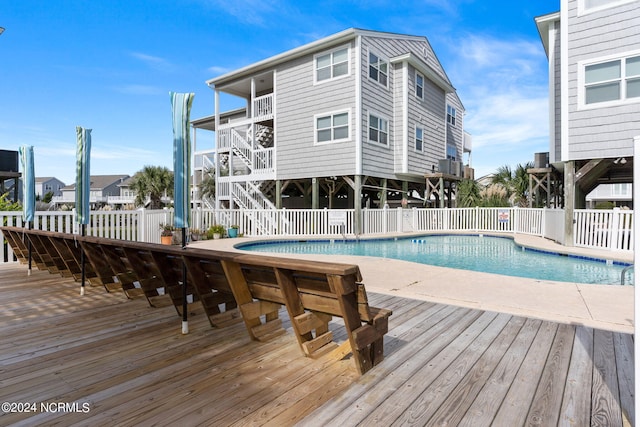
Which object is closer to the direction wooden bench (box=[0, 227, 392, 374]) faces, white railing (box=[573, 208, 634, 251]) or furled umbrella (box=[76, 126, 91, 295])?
the white railing

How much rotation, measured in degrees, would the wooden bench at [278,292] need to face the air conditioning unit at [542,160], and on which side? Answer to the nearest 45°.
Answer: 0° — it already faces it

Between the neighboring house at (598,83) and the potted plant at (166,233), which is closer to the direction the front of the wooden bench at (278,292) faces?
the neighboring house

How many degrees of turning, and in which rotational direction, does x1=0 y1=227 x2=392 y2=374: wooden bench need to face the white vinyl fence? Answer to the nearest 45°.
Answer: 0° — it already faces it

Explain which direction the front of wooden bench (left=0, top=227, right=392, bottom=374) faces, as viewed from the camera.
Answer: facing away from the viewer and to the right of the viewer

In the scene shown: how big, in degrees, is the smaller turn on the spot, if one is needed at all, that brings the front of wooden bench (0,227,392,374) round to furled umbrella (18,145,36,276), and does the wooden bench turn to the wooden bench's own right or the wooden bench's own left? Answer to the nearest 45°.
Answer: approximately 90° to the wooden bench's own left

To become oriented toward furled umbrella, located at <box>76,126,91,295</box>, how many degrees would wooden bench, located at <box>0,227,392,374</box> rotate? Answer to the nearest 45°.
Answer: approximately 90° to its left
